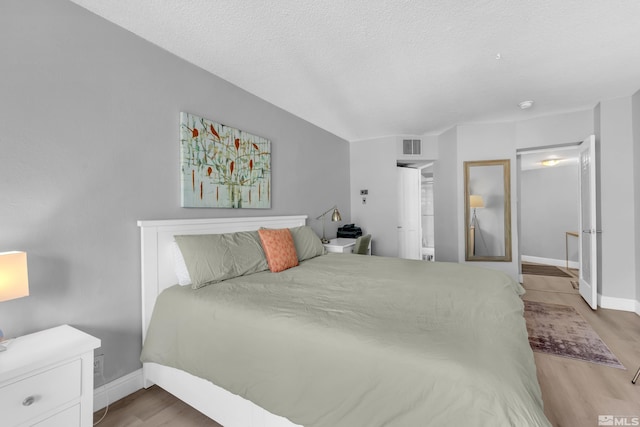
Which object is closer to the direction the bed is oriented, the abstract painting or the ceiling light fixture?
the ceiling light fixture

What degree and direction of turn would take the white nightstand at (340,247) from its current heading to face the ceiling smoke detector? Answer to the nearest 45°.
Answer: approximately 45° to its left

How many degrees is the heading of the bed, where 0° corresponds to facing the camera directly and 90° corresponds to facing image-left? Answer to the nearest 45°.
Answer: approximately 315°

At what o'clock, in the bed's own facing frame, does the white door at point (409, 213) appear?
The white door is roughly at 8 o'clock from the bed.

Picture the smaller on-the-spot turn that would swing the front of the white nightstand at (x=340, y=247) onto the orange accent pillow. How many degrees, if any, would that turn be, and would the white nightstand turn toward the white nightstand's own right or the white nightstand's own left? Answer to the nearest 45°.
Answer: approximately 90° to the white nightstand's own right

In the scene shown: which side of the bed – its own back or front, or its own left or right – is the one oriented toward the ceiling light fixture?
left

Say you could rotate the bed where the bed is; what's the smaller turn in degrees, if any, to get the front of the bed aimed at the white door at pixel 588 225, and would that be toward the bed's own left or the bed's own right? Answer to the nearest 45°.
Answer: approximately 90° to the bed's own left

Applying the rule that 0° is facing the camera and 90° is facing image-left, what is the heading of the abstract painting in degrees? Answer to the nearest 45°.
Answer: approximately 315°

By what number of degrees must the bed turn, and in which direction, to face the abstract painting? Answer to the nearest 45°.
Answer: approximately 180°

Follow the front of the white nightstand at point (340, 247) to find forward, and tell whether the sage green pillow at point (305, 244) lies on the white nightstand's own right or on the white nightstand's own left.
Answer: on the white nightstand's own right

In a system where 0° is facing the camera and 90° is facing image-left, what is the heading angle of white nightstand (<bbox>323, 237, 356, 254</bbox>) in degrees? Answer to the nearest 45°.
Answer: approximately 315°
